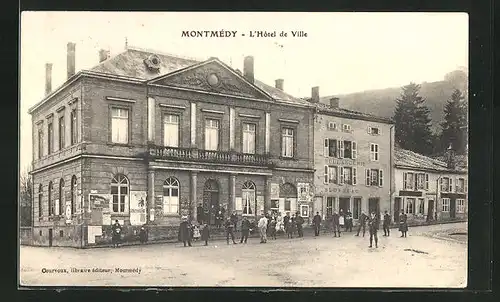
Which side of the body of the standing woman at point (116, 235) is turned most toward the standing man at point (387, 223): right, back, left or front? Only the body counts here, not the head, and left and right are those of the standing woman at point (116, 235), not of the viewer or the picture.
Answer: left

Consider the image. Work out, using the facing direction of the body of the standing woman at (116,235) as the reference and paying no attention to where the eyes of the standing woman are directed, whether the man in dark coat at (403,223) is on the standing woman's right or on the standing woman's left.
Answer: on the standing woman's left

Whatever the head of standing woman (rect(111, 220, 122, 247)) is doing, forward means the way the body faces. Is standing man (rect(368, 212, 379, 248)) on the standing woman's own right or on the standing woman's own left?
on the standing woman's own left

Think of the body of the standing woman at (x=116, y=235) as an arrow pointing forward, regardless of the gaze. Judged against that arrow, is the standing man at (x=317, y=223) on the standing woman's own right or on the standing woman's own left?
on the standing woman's own left

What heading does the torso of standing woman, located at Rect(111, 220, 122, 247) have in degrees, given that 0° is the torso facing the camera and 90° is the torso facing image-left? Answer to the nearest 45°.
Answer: approximately 0°
